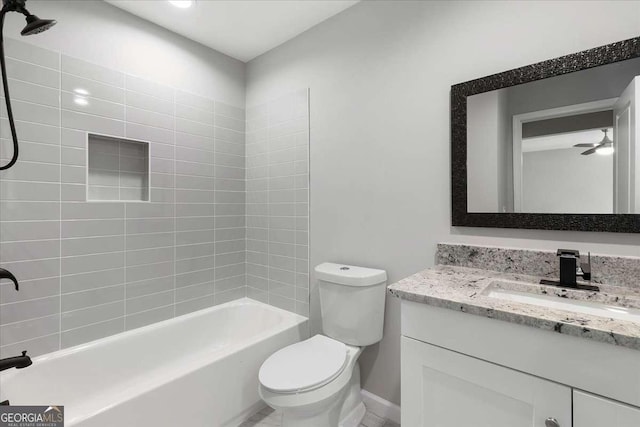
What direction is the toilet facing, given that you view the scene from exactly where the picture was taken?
facing the viewer and to the left of the viewer

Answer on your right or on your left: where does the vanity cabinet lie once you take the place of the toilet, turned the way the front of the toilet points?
on your left

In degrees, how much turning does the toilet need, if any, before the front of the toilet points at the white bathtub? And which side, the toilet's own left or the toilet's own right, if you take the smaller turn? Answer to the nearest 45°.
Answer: approximately 45° to the toilet's own right

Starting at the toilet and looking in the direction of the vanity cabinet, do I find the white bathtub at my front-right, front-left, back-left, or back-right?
back-right
